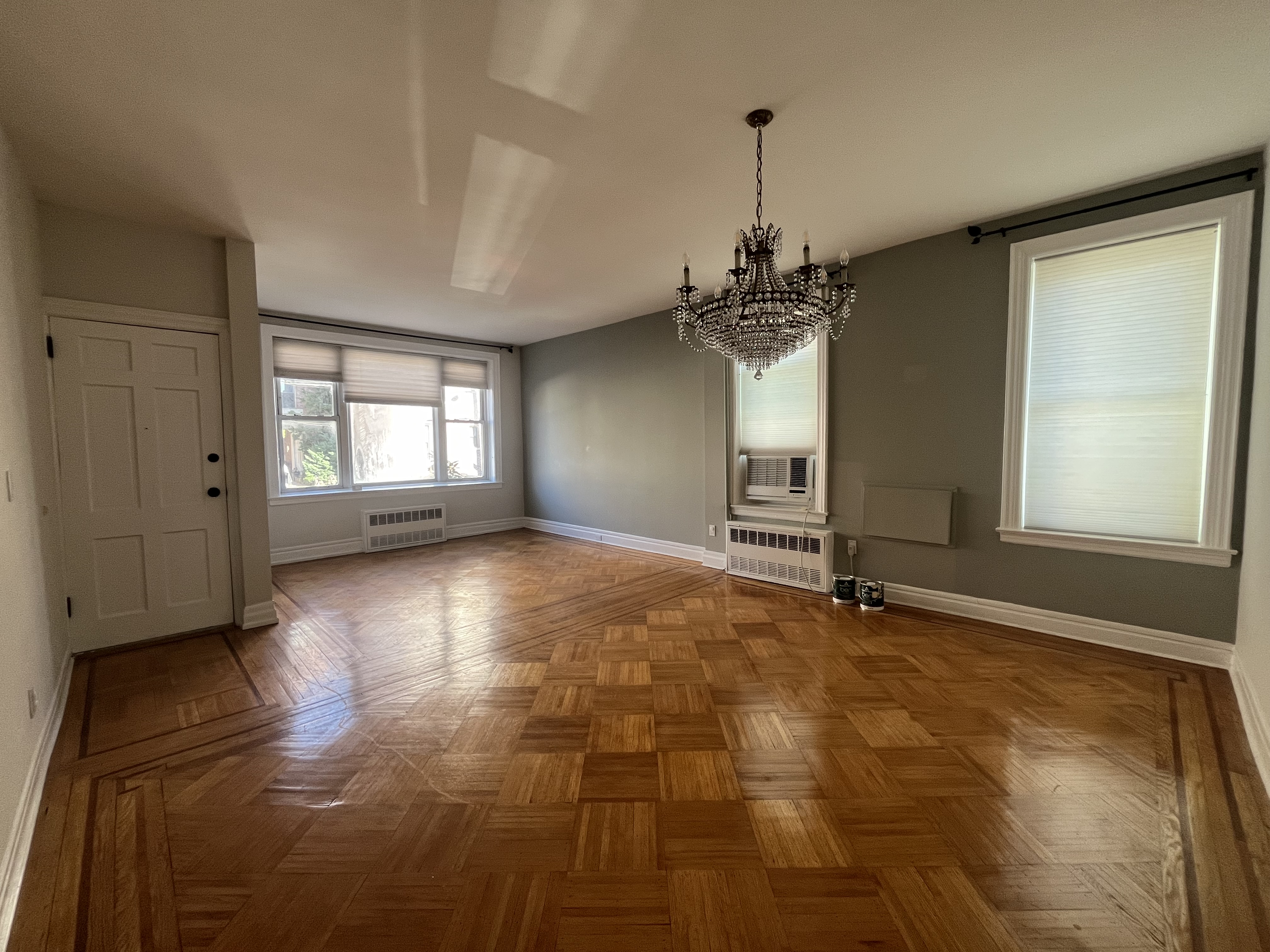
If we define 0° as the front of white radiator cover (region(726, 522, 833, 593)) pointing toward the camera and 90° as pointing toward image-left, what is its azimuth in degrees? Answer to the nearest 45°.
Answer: approximately 45°

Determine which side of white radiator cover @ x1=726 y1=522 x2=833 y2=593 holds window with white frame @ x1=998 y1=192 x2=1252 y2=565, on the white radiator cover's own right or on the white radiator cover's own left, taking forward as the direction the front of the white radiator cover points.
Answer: on the white radiator cover's own left

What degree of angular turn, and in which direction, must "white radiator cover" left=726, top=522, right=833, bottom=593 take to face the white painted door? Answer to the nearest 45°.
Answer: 0° — it already faces it

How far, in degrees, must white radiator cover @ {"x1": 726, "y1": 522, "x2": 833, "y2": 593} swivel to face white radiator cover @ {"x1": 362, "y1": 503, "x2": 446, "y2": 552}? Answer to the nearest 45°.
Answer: approximately 45° to its right

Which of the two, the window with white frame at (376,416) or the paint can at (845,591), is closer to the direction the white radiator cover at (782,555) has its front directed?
the window with white frame

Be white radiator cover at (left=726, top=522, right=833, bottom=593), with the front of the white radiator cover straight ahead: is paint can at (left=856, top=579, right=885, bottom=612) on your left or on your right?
on your left

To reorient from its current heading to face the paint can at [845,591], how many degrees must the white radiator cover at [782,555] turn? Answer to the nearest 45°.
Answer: approximately 90° to its left
